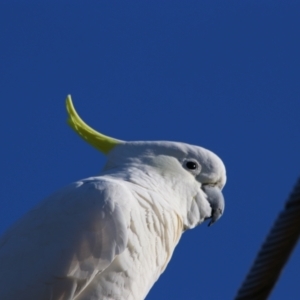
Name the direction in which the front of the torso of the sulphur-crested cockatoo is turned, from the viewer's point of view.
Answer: to the viewer's right
